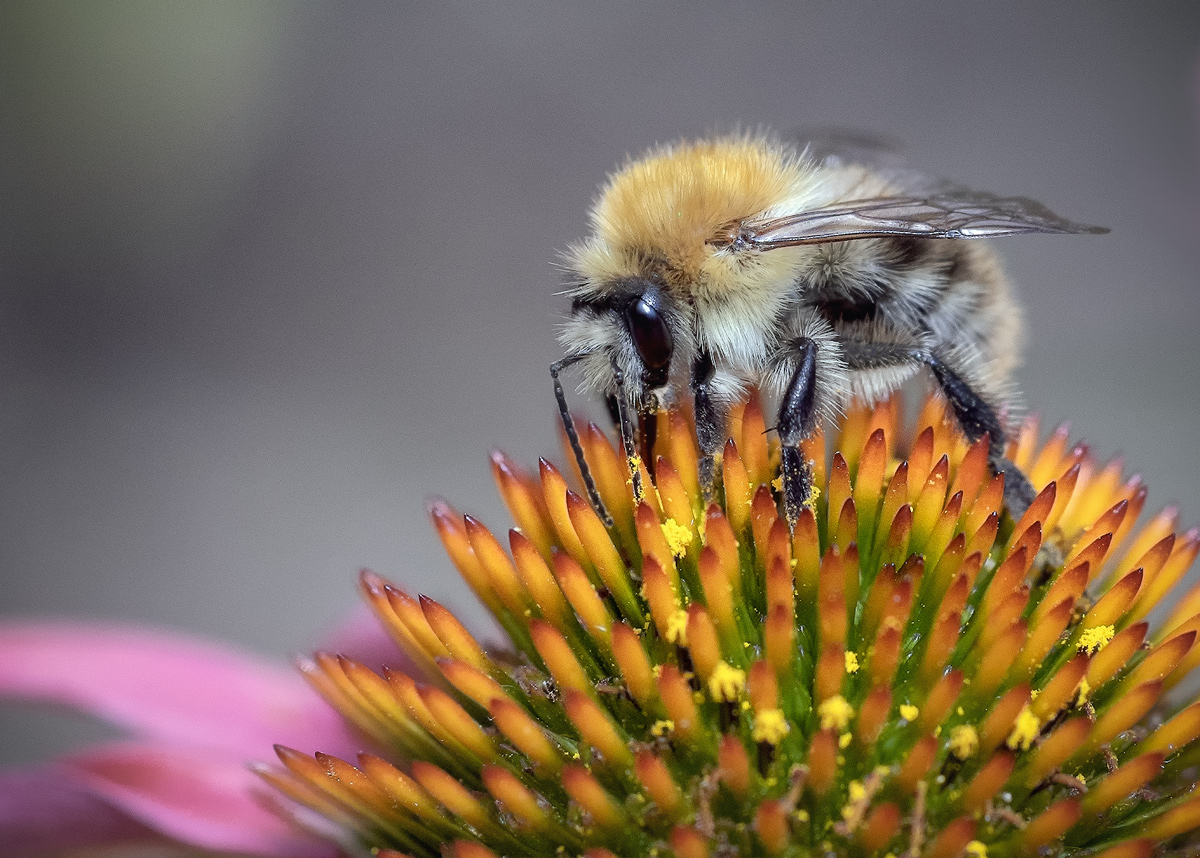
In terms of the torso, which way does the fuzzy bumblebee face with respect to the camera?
to the viewer's left

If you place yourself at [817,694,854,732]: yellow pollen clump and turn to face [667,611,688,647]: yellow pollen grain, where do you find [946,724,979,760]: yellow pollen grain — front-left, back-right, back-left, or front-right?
back-right

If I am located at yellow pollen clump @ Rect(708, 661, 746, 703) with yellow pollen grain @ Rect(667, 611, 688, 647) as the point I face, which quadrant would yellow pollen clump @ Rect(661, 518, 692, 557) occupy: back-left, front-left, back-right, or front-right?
front-right
